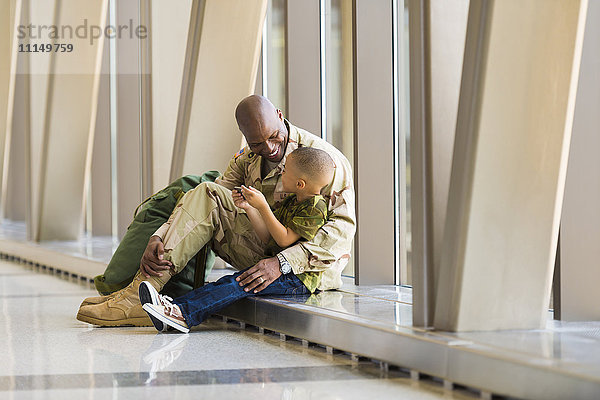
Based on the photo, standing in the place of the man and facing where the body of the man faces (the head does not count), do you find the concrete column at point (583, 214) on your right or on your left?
on your left

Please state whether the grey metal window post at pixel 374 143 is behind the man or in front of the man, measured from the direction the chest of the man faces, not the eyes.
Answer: behind

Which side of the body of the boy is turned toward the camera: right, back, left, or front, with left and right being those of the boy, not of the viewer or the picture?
left

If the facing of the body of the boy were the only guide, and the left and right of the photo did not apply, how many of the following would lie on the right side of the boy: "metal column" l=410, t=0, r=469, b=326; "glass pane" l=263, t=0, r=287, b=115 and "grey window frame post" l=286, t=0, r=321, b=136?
2

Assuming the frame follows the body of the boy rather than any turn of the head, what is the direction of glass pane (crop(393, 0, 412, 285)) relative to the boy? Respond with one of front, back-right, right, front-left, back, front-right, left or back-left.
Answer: back-right

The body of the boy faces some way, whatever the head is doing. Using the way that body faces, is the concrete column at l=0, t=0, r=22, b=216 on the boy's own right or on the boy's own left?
on the boy's own right

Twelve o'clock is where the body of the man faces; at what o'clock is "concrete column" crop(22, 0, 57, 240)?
The concrete column is roughly at 4 o'clock from the man.
